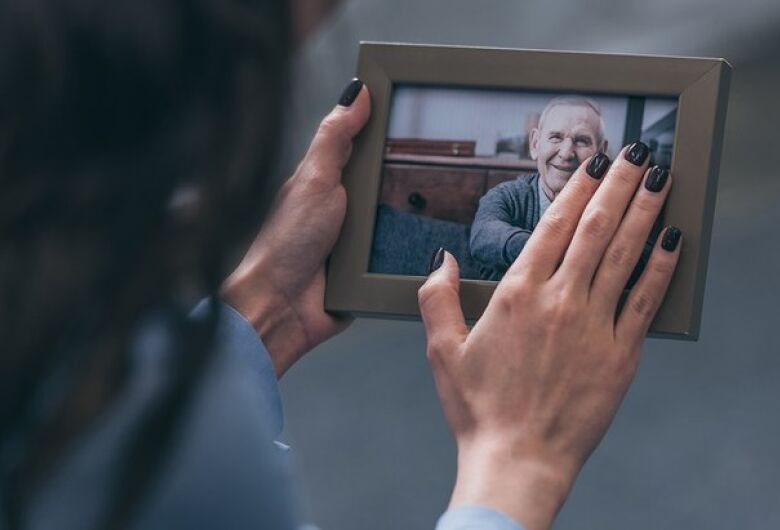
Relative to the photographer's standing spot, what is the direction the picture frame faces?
facing the viewer
